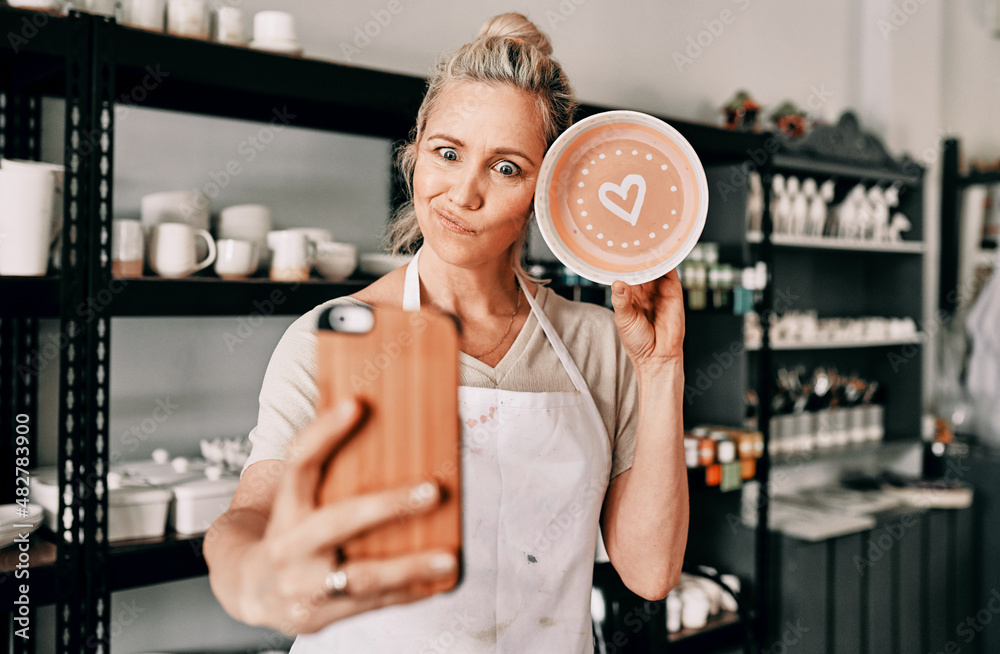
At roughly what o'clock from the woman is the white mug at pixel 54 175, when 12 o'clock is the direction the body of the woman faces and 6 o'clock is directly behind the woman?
The white mug is roughly at 4 o'clock from the woman.

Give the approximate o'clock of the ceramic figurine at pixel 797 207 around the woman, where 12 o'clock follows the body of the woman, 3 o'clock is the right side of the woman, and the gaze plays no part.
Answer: The ceramic figurine is roughly at 7 o'clock from the woman.

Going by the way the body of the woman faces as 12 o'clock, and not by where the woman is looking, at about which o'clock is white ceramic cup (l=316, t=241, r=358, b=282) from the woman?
The white ceramic cup is roughly at 5 o'clock from the woman.

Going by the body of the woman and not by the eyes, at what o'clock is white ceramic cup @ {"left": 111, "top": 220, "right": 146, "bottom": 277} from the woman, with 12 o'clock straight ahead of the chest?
The white ceramic cup is roughly at 4 o'clock from the woman.

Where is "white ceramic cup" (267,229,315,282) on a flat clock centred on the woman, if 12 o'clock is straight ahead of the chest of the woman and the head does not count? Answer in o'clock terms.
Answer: The white ceramic cup is roughly at 5 o'clock from the woman.

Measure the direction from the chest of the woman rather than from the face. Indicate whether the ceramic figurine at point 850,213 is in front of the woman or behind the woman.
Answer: behind

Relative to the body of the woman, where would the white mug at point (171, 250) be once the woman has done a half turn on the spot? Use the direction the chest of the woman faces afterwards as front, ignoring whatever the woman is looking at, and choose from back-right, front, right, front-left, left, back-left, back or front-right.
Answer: front-left

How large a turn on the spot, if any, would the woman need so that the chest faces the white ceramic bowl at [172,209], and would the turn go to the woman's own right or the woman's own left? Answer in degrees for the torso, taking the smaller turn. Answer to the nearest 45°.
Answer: approximately 135° to the woman's own right

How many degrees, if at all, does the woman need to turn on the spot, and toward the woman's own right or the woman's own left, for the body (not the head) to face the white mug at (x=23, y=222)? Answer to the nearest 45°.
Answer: approximately 90° to the woman's own right

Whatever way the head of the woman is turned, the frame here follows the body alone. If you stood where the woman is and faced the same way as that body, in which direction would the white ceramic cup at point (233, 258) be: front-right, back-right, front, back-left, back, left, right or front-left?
back-right

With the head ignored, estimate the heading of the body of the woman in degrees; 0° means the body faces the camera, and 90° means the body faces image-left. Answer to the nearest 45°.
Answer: approximately 0°
